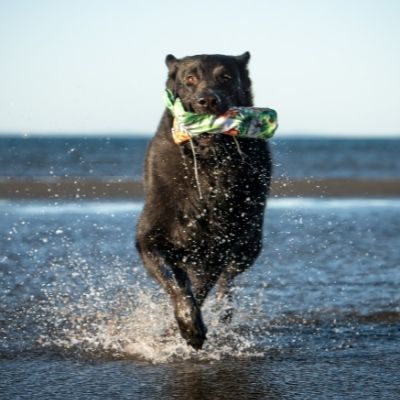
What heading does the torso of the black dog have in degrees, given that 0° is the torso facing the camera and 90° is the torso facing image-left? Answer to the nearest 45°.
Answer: approximately 0°
